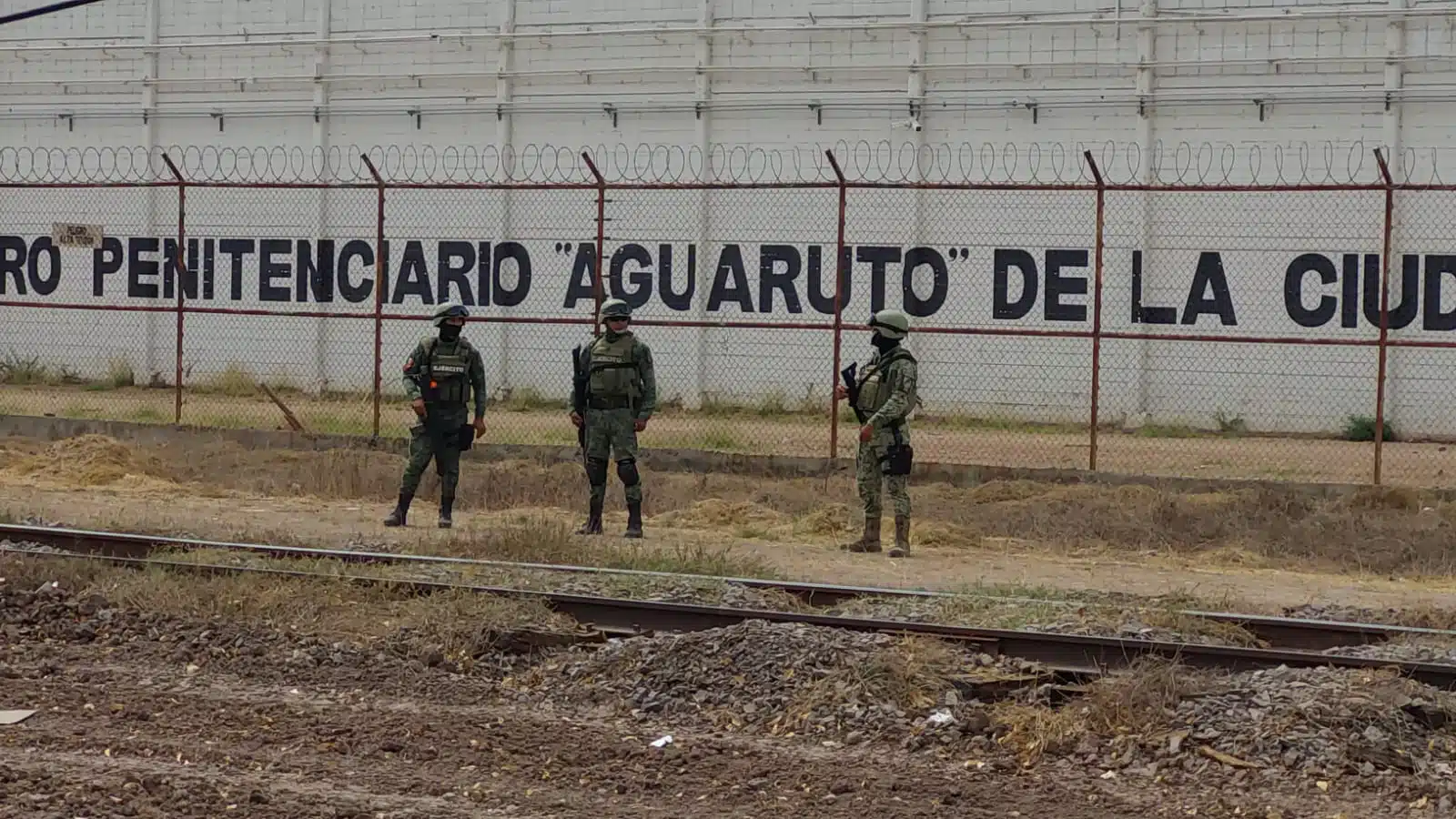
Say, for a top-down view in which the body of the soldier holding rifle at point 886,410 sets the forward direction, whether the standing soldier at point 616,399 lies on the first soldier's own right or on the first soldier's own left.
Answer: on the first soldier's own right

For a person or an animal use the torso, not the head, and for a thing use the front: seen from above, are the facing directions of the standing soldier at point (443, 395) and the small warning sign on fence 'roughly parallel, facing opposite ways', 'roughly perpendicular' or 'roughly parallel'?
roughly parallel

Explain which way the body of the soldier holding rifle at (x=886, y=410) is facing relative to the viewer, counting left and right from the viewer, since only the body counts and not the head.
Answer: facing the viewer and to the left of the viewer

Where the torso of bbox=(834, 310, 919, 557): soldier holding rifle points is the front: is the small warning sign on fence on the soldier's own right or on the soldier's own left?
on the soldier's own right

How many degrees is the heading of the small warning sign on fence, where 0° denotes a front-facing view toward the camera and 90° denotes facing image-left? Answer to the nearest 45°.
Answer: approximately 0°

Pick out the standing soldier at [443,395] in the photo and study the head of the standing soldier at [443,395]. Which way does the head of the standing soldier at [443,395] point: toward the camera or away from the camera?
toward the camera

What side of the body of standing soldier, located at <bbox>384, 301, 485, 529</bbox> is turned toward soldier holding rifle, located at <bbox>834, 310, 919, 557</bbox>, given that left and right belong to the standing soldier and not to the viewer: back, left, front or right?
left

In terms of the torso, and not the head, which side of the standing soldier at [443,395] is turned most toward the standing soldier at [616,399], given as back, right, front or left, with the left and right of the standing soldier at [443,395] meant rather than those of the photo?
left

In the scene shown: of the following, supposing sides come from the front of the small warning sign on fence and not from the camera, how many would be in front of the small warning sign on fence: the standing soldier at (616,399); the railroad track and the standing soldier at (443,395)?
3

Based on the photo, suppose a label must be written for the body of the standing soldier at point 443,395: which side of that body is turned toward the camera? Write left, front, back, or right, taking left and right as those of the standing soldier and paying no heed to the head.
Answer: front

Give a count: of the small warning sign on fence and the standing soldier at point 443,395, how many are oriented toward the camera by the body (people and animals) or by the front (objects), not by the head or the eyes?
2
